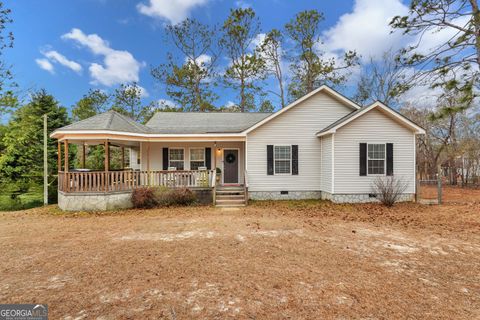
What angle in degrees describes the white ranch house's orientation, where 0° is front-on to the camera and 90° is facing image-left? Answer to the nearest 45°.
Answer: approximately 0°
